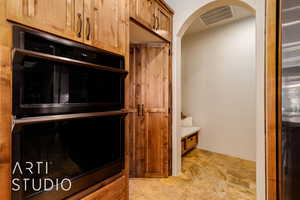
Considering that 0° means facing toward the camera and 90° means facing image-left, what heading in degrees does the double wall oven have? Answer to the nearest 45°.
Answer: approximately 315°

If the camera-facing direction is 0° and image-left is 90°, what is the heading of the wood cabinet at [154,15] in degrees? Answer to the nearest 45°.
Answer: approximately 315°

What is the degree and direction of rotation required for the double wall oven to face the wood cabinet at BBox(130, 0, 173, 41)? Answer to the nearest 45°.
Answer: approximately 90° to its left
